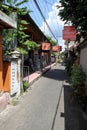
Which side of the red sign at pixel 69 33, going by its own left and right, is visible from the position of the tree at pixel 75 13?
front

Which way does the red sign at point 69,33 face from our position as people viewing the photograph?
facing the viewer

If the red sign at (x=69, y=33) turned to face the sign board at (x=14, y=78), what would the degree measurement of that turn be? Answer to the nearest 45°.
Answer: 0° — it already faces it

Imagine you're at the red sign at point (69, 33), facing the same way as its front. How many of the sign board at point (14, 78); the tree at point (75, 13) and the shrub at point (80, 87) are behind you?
0
